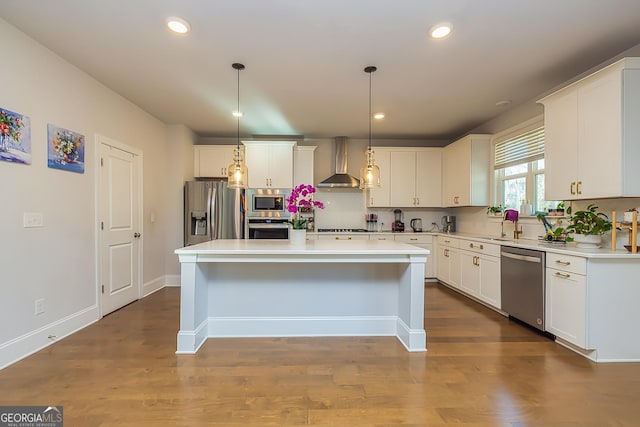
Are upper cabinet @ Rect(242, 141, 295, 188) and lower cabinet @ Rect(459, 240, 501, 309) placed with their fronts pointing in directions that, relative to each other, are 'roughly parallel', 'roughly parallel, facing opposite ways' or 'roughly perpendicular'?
roughly perpendicular

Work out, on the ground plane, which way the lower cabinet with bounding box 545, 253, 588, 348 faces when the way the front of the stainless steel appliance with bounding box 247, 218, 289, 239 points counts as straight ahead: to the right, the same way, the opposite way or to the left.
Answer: to the right

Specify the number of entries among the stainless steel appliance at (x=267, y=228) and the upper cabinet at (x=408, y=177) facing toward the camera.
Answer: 2

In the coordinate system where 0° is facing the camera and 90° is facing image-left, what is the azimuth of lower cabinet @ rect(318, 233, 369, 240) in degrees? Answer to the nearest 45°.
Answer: approximately 0°

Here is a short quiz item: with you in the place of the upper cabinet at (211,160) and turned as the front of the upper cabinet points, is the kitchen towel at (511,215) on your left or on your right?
on your left

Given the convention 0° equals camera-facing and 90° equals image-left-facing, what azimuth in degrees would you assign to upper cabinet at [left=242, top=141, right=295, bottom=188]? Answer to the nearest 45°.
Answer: approximately 0°

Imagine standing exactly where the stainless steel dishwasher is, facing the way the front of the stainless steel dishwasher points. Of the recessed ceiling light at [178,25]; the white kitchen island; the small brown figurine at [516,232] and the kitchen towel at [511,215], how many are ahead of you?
2

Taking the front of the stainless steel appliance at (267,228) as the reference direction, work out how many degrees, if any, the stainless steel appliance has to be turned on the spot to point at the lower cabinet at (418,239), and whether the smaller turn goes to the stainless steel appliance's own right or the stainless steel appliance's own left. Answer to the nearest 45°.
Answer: approximately 90° to the stainless steel appliance's own left

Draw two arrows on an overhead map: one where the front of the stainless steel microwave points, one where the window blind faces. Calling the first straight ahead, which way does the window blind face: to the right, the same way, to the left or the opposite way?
to the right

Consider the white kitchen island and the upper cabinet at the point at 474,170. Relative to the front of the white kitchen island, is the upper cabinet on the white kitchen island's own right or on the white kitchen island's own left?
on the white kitchen island's own left

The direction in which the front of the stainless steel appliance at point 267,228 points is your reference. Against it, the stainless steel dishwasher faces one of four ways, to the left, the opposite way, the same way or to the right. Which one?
to the right
